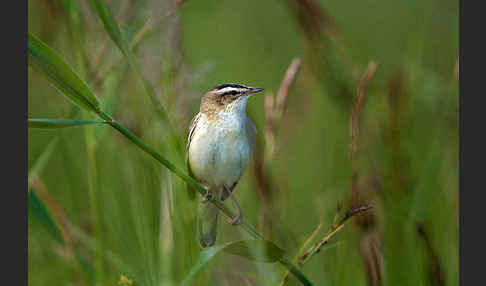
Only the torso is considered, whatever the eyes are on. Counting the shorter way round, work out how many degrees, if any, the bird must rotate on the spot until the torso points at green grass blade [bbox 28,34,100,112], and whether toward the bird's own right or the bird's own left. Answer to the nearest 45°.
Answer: approximately 45° to the bird's own right

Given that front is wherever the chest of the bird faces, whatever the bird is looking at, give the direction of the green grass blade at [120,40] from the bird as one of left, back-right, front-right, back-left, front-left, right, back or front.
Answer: back-right

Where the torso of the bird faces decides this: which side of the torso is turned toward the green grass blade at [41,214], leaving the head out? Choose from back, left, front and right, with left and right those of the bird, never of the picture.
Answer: right

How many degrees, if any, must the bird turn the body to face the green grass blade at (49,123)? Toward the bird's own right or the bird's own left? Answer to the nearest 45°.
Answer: approximately 45° to the bird's own right

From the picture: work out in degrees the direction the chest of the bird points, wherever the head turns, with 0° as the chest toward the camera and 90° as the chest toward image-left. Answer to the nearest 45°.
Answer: approximately 315°

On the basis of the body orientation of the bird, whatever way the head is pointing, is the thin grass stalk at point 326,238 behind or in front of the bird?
in front
